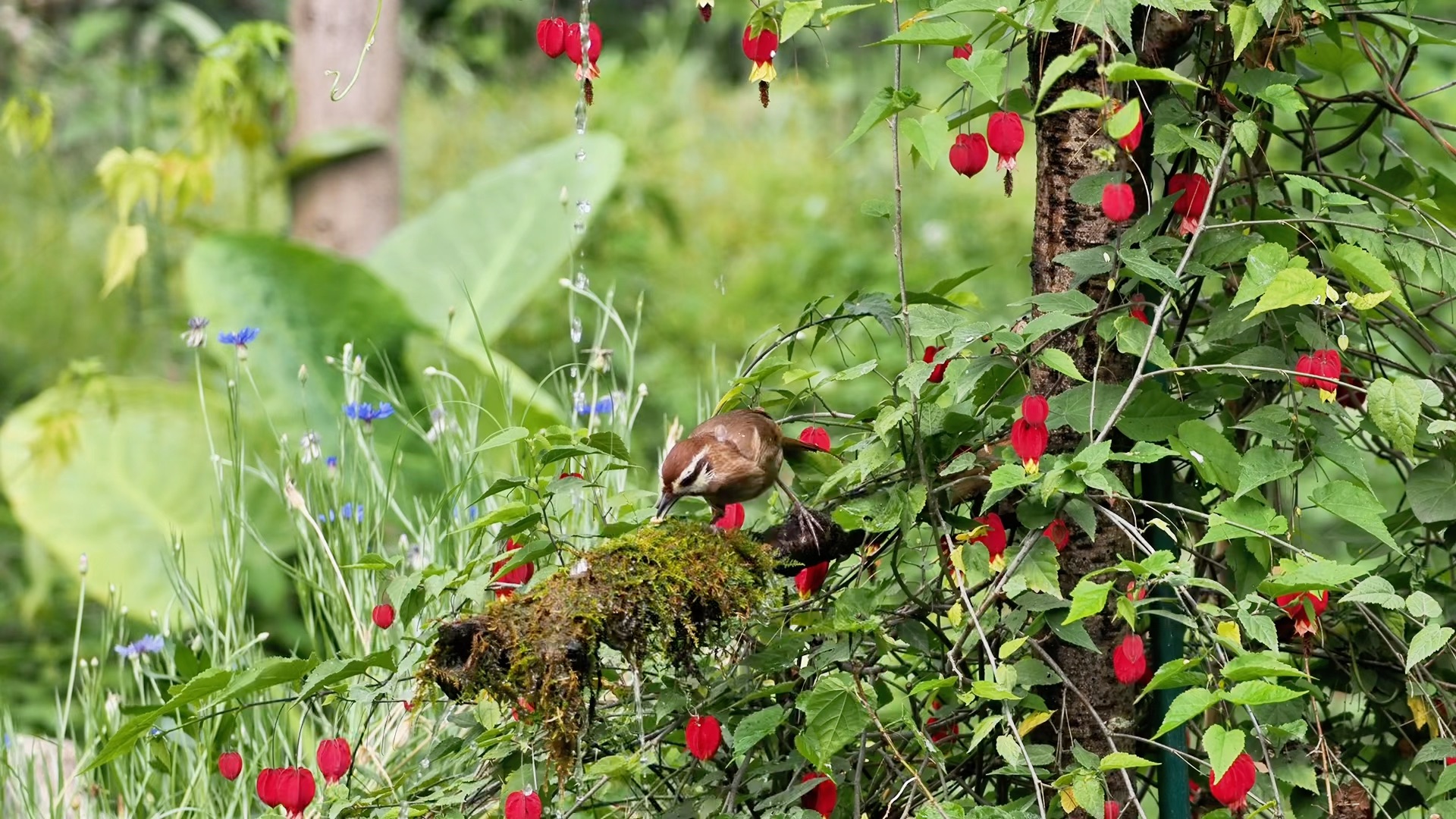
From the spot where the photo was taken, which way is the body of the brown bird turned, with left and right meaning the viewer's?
facing the viewer and to the left of the viewer

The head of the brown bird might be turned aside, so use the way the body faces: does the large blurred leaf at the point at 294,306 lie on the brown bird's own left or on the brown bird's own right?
on the brown bird's own right
